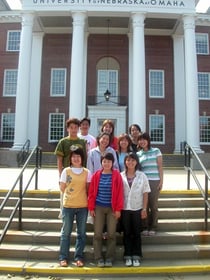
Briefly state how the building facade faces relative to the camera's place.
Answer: facing the viewer

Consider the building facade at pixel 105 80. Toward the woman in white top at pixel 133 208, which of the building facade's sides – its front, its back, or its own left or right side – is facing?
front

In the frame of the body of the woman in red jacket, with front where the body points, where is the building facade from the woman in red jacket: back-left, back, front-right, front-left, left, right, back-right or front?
back

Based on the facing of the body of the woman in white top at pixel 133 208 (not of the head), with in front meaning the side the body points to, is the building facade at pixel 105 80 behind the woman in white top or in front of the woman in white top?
behind

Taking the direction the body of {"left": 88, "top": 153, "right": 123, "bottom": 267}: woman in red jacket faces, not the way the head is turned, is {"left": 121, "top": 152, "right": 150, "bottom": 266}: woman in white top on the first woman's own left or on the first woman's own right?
on the first woman's own left

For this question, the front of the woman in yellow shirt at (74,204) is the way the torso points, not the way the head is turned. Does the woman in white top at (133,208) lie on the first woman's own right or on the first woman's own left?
on the first woman's own left

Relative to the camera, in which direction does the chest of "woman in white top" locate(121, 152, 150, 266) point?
toward the camera

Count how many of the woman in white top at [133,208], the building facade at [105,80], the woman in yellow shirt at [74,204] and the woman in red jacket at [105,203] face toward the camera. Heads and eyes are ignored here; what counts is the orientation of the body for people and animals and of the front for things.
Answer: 4

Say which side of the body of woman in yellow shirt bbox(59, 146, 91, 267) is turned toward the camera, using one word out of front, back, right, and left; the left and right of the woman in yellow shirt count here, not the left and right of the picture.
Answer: front

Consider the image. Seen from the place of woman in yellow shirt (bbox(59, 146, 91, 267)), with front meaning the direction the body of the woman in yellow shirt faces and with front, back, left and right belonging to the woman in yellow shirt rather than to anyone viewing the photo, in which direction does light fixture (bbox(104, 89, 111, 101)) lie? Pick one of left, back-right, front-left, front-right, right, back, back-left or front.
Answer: back

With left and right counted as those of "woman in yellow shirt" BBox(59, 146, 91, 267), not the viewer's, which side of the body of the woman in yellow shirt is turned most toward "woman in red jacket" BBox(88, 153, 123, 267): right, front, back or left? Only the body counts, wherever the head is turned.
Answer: left

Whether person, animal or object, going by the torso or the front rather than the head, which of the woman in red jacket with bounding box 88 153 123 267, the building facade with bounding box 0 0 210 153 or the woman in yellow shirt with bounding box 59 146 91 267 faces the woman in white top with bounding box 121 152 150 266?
the building facade

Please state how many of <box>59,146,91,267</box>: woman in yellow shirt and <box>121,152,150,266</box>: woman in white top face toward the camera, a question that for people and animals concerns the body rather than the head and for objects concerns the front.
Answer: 2

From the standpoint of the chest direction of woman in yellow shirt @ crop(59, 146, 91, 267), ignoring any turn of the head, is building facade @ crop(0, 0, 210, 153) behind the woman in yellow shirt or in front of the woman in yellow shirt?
behind
